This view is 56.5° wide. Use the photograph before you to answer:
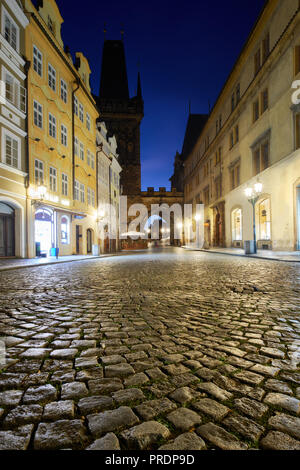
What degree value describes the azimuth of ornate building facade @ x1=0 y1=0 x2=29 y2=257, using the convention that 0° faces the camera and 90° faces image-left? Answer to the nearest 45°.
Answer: approximately 315°

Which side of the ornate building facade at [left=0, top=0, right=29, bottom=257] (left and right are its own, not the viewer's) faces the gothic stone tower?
left

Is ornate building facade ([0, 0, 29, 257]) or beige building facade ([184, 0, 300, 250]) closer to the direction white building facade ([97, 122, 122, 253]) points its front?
the beige building facade

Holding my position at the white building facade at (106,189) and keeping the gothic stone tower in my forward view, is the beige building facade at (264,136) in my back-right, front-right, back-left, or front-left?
back-right

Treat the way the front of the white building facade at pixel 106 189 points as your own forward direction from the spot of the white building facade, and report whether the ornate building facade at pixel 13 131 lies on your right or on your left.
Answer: on your right

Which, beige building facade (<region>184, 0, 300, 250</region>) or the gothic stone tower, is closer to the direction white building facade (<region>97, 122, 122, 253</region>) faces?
the beige building facade

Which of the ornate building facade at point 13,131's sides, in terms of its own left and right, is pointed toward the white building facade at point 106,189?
left

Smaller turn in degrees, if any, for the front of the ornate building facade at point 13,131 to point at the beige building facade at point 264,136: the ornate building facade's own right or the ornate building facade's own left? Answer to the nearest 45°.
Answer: approximately 45° to the ornate building facade's own left

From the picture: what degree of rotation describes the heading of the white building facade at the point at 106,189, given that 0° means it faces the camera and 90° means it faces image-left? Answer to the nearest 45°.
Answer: approximately 270°
